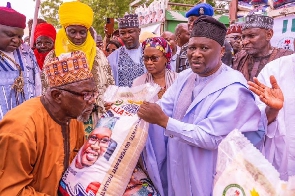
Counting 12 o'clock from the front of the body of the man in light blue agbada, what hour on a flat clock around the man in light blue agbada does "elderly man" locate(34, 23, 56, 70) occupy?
The elderly man is roughly at 3 o'clock from the man in light blue agbada.

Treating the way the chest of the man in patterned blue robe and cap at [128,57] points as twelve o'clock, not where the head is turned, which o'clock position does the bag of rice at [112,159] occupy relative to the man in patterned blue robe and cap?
The bag of rice is roughly at 12 o'clock from the man in patterned blue robe and cap.

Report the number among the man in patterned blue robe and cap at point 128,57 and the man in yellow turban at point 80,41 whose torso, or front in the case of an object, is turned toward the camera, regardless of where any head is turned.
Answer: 2

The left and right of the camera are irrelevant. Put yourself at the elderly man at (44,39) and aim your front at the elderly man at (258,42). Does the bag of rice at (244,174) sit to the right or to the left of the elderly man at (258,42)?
right

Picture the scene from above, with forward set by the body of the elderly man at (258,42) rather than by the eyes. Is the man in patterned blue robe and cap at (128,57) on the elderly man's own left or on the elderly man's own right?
on the elderly man's own right

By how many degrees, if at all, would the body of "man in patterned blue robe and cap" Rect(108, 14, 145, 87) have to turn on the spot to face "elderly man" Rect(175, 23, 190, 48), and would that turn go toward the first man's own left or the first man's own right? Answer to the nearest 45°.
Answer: approximately 135° to the first man's own left

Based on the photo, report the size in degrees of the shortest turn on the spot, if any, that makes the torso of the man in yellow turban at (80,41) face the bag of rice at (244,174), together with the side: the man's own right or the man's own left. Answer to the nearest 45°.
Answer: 0° — they already face it

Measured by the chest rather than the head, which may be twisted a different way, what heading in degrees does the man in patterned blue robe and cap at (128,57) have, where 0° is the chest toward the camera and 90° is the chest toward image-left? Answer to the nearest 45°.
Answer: approximately 0°

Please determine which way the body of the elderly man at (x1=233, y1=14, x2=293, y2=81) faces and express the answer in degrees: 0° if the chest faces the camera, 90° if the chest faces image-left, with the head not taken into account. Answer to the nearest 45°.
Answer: approximately 45°

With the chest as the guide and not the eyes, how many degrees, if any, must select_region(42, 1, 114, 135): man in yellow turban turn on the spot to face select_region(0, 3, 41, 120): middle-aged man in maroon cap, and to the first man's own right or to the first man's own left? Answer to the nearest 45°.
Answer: approximately 45° to the first man's own right
